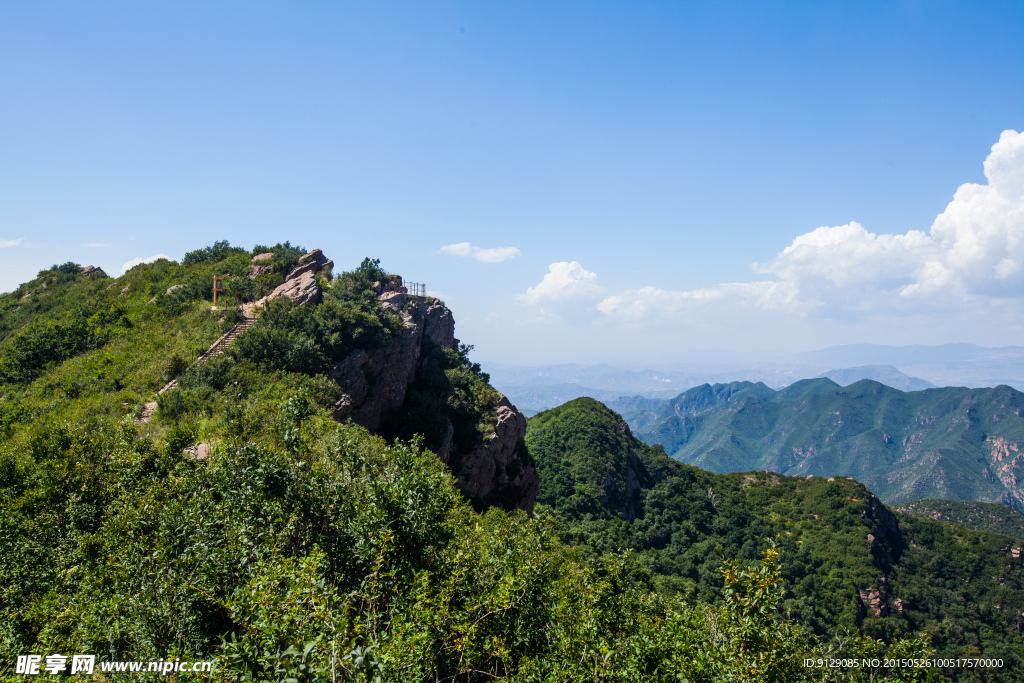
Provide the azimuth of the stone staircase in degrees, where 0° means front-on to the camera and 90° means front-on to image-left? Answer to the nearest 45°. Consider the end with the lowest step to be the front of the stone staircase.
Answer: approximately 45°

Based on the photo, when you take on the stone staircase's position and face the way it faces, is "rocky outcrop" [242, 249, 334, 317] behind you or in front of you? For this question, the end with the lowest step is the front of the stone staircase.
behind
